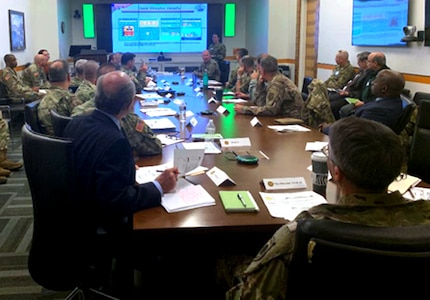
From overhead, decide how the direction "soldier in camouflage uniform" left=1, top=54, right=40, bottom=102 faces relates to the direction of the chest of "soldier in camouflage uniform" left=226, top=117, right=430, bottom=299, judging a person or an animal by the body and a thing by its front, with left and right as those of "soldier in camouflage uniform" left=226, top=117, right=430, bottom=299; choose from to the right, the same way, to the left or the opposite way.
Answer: to the right

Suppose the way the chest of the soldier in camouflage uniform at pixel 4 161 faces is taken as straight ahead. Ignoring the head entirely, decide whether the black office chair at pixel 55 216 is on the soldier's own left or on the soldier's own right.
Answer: on the soldier's own right

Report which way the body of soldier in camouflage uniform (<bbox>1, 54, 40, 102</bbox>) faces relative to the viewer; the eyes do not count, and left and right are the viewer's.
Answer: facing to the right of the viewer

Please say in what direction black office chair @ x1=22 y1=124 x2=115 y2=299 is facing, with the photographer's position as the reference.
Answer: facing away from the viewer and to the right of the viewer

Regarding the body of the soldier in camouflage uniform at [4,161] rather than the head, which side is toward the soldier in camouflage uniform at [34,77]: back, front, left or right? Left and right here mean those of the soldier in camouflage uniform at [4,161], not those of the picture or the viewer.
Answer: left

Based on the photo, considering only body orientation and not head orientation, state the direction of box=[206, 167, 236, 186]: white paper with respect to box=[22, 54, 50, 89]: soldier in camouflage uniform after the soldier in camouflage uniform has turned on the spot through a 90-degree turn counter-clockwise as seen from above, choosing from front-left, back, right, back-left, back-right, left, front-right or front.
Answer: back

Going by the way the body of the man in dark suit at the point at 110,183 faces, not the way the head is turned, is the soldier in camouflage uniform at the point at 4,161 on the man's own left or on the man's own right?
on the man's own left

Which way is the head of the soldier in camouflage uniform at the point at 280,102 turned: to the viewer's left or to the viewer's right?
to the viewer's left

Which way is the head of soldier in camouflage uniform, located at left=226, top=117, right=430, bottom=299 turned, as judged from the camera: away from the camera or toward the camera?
away from the camera

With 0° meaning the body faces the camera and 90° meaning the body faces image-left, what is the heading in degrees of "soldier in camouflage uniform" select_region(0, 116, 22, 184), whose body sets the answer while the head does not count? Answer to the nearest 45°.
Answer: approximately 270°

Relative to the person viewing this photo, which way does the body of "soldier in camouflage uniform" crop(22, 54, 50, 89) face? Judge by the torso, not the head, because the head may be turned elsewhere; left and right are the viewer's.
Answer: facing to the right of the viewer

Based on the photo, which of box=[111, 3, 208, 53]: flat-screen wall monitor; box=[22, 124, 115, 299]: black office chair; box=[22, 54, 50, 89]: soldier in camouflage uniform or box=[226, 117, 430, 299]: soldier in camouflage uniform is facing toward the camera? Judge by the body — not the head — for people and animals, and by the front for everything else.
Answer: the flat-screen wall monitor

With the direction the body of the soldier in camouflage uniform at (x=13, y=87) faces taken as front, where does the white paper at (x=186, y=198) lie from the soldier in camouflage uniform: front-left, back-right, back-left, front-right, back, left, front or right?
right
